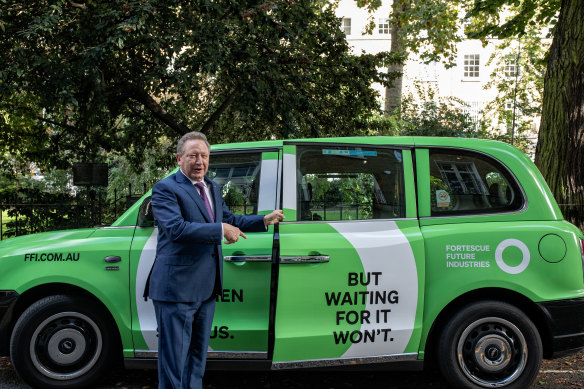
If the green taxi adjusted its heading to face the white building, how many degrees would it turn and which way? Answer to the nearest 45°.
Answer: approximately 90° to its right

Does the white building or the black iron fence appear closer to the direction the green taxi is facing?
the black iron fence

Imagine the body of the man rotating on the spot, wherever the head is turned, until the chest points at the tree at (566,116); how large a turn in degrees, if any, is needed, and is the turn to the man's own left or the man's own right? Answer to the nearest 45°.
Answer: approximately 90° to the man's own left

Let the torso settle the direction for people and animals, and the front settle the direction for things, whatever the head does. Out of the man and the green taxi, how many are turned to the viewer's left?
1

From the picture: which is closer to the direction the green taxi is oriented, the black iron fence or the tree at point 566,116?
the black iron fence

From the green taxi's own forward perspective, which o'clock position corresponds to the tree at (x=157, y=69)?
The tree is roughly at 2 o'clock from the green taxi.

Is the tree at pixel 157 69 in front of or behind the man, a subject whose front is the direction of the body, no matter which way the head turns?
behind

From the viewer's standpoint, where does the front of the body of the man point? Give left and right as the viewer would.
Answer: facing the viewer and to the right of the viewer

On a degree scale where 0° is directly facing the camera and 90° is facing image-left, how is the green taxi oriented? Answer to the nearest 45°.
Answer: approximately 90°

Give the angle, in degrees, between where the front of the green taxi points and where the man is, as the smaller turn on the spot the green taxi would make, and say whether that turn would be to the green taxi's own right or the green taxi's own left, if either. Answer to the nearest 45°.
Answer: approximately 45° to the green taxi's own left

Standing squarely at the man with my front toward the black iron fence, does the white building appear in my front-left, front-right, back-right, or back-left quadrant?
front-right

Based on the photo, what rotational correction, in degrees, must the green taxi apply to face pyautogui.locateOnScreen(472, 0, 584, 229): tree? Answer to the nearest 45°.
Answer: approximately 135° to its right
